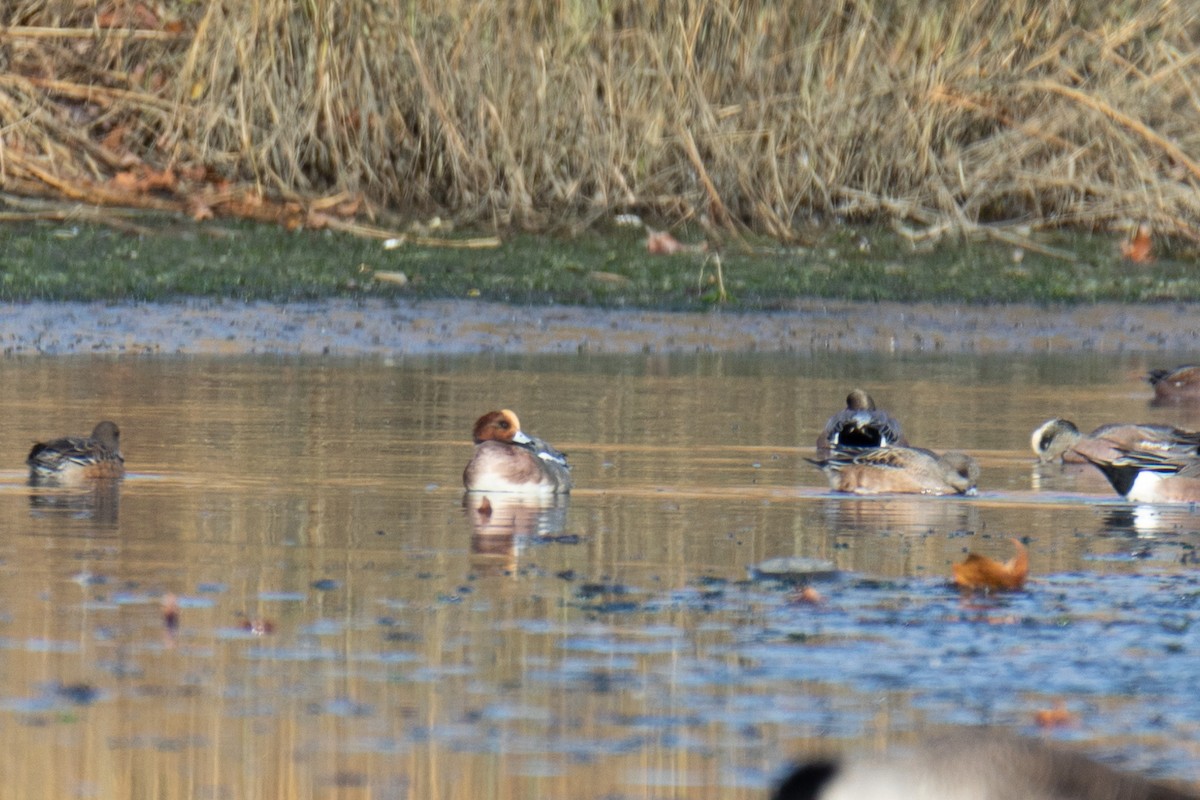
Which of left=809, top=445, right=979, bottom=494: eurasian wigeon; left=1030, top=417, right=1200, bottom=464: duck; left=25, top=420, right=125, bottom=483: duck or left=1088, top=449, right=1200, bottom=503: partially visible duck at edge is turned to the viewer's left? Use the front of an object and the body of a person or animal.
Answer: left=1030, top=417, right=1200, bottom=464: duck

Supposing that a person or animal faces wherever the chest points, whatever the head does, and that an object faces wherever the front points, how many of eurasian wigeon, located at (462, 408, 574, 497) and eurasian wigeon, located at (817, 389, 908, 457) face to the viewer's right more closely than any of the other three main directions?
0

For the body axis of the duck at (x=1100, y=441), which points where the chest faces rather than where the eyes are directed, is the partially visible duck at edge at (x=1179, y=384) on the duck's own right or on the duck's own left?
on the duck's own right

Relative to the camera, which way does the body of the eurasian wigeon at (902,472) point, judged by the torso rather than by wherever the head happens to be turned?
to the viewer's right

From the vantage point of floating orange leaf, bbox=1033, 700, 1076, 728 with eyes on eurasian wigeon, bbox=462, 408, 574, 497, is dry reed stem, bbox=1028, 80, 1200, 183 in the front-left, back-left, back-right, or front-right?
front-right

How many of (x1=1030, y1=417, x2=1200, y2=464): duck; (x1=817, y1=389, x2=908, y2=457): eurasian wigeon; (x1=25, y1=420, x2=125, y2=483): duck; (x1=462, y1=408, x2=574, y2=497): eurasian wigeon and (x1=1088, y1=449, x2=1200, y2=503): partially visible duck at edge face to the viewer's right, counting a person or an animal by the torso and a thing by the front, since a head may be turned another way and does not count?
2

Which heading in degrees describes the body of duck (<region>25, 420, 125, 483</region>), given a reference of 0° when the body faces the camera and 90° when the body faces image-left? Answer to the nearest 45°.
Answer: approximately 270°

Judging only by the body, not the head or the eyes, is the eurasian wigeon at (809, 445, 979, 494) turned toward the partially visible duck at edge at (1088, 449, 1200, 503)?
yes

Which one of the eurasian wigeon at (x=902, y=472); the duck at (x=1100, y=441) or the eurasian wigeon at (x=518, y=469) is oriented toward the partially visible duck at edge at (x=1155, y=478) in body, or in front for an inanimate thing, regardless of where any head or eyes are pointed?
the eurasian wigeon at (x=902, y=472)

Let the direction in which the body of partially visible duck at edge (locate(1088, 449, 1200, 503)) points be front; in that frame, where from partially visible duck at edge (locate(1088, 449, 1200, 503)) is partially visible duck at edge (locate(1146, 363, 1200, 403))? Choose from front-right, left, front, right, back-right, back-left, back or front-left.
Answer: left

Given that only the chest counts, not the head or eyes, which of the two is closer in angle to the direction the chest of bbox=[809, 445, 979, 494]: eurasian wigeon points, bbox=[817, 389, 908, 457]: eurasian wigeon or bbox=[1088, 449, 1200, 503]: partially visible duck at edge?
the partially visible duck at edge

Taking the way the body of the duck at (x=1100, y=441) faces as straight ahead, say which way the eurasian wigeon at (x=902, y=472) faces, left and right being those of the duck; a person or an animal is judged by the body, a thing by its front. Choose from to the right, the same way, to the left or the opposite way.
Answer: the opposite way

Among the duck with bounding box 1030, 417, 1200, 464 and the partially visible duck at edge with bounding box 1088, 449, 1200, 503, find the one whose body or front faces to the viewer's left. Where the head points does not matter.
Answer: the duck
